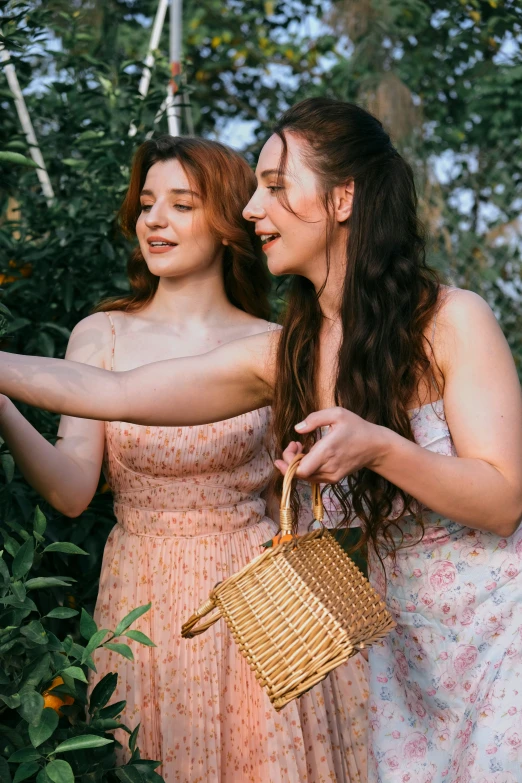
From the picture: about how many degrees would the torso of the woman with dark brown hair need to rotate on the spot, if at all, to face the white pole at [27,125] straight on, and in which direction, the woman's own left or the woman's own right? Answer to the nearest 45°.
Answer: approximately 90° to the woman's own right

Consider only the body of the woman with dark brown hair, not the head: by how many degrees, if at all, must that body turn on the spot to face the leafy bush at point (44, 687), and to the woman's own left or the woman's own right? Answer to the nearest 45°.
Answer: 0° — they already face it

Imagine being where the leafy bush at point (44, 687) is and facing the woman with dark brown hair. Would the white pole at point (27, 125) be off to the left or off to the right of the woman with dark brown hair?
left

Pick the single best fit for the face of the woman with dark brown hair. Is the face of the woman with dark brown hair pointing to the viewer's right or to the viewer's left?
to the viewer's left

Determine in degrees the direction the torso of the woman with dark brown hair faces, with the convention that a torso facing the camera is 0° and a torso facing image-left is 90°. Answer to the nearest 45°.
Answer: approximately 45°

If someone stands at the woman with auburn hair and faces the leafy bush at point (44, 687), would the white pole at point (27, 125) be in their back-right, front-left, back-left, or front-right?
back-right

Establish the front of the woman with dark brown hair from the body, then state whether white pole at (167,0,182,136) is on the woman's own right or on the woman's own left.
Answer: on the woman's own right
